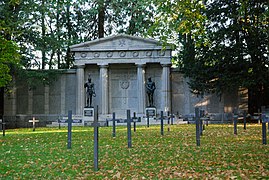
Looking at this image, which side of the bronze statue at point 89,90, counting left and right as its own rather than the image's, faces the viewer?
front

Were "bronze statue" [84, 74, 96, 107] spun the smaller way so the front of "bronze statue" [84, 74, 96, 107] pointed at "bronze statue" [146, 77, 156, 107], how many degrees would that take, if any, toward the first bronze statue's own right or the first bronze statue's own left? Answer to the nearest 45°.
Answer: approximately 90° to the first bronze statue's own left

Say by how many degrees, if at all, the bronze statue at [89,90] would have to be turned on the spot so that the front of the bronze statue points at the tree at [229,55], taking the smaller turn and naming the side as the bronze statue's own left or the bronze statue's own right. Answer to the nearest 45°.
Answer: approximately 90° to the bronze statue's own left
